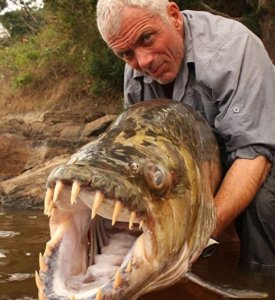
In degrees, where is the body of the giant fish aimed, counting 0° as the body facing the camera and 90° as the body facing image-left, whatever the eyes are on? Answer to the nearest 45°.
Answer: approximately 45°

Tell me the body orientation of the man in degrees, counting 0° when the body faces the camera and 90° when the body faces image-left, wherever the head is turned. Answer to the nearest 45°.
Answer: approximately 45°

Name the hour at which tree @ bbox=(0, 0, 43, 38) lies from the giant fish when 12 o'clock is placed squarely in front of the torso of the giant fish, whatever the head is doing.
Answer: The tree is roughly at 4 o'clock from the giant fish.

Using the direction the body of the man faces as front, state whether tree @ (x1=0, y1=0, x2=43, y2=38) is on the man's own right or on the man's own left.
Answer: on the man's own right
